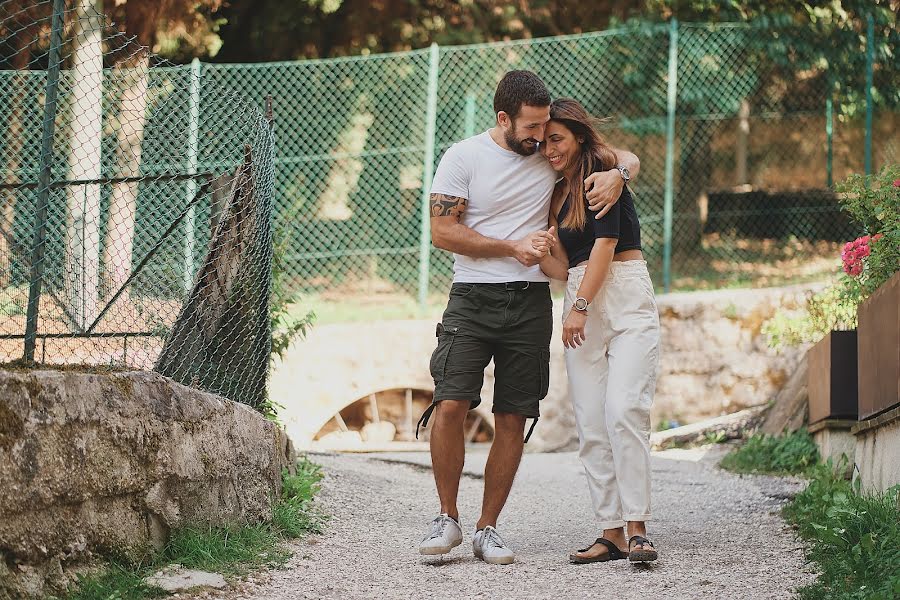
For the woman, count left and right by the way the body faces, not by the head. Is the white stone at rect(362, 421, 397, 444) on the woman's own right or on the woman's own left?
on the woman's own right

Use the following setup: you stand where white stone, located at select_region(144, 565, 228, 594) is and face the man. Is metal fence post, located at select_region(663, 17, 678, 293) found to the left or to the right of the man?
left

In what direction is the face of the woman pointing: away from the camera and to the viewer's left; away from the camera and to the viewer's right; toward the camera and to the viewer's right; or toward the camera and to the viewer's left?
toward the camera and to the viewer's left

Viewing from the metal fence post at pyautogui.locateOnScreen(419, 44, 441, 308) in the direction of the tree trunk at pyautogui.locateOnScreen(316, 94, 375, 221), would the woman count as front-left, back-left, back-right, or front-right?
back-left

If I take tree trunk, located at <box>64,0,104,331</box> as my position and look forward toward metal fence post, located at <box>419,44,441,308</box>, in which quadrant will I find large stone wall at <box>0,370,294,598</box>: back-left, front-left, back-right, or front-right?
back-right

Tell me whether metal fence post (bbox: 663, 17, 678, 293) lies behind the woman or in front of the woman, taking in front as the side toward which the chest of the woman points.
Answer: behind

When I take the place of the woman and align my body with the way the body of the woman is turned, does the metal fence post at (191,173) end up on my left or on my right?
on my right
